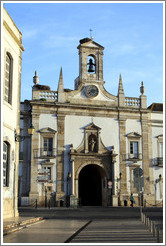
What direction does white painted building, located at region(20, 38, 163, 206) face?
toward the camera

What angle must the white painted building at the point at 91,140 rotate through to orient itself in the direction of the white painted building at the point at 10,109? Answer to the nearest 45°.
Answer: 0° — it already faces it
